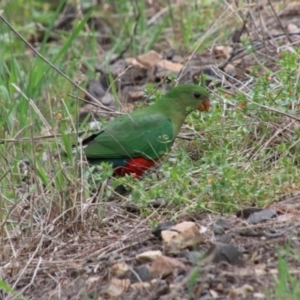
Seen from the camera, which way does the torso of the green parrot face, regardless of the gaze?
to the viewer's right

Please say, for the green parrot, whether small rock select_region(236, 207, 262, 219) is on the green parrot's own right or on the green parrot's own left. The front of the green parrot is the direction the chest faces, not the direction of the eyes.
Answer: on the green parrot's own right

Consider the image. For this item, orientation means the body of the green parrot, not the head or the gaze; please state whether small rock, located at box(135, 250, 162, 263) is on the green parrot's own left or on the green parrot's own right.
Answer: on the green parrot's own right

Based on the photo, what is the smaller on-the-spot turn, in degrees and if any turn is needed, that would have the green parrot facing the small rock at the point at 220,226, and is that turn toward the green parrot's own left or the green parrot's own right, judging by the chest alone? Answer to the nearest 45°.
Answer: approximately 90° to the green parrot's own right

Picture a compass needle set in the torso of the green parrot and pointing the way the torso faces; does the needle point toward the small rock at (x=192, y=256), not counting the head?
no

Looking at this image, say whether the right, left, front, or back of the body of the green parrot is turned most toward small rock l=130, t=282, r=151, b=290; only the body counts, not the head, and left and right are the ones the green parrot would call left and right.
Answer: right

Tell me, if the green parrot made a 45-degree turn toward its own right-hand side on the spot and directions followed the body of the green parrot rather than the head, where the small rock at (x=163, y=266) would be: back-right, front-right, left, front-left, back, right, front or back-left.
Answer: front-right

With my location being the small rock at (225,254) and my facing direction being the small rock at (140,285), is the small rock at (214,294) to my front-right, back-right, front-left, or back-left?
front-left

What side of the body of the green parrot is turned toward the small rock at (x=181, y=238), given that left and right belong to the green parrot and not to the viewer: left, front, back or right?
right

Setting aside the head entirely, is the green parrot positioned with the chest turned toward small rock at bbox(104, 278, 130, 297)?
no

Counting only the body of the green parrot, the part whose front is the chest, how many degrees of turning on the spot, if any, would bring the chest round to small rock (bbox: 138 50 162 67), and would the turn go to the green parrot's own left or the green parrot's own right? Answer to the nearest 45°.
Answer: approximately 90° to the green parrot's own left

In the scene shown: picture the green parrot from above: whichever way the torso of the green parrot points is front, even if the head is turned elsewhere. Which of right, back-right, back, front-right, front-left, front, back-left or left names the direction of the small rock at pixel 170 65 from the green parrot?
left

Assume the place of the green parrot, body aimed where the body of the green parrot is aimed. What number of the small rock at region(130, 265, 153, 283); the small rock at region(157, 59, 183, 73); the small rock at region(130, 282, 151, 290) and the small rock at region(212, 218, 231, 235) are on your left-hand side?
1

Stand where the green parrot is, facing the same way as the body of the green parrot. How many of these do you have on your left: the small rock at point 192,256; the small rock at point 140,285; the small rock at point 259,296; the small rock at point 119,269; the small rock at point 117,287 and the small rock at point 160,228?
0

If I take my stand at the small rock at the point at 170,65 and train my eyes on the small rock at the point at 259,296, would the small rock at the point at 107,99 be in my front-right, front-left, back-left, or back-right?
front-right

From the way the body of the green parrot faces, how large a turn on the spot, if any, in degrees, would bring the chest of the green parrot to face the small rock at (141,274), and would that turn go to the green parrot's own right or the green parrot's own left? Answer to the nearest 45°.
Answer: approximately 90° to the green parrot's own right

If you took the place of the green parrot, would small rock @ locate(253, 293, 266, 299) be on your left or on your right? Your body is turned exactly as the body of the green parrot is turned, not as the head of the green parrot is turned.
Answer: on your right

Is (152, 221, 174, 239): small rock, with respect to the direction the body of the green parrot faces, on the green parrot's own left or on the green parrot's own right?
on the green parrot's own right

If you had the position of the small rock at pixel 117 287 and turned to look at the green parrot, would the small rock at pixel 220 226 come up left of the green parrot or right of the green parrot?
right

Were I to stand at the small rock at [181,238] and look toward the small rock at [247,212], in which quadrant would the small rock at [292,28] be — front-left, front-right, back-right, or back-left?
front-left
